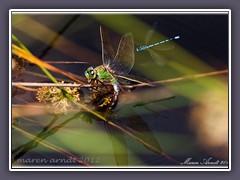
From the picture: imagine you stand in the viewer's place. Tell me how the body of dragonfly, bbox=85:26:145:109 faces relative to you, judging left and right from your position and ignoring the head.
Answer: facing the viewer and to the left of the viewer
